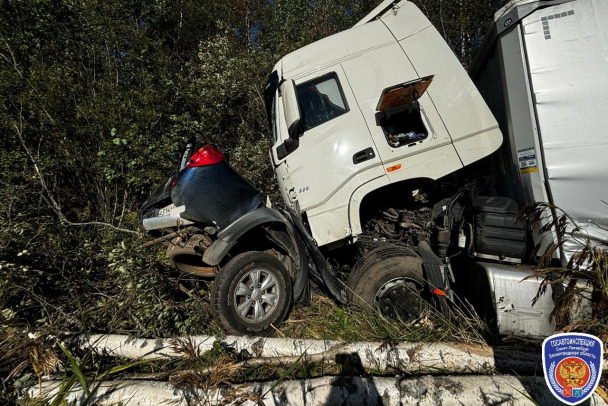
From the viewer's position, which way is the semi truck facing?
facing to the left of the viewer

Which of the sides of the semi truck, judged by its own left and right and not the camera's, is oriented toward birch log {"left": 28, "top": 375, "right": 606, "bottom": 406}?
left
